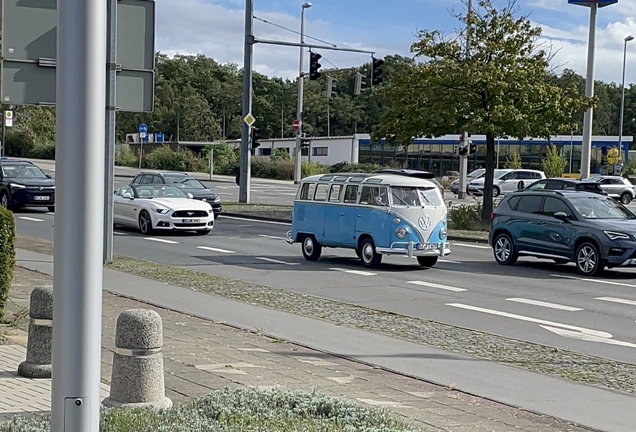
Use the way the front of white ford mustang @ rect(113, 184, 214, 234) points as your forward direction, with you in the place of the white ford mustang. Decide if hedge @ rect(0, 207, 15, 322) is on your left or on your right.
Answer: on your right

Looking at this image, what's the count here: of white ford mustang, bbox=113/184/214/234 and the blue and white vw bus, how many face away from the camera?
0

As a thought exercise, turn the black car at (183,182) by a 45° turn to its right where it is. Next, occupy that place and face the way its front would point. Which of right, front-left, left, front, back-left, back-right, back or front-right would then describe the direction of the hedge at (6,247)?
front

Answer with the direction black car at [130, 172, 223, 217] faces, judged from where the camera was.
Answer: facing the viewer and to the right of the viewer

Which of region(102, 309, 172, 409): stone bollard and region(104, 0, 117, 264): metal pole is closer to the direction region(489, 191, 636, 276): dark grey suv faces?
the stone bollard

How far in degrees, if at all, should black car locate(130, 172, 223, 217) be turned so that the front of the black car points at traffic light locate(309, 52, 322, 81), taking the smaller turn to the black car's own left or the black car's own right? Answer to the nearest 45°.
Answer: approximately 90° to the black car's own left

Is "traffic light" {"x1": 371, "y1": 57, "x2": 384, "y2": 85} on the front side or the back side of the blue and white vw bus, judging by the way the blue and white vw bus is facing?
on the back side

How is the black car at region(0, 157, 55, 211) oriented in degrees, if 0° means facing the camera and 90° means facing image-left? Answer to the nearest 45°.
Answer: approximately 315°

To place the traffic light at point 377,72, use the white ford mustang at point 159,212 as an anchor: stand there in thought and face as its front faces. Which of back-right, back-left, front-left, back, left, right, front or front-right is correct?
left

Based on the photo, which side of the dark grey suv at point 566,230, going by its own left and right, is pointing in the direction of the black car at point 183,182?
back

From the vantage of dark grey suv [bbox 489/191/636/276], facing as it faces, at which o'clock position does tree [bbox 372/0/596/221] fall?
The tree is roughly at 7 o'clock from the dark grey suv.
